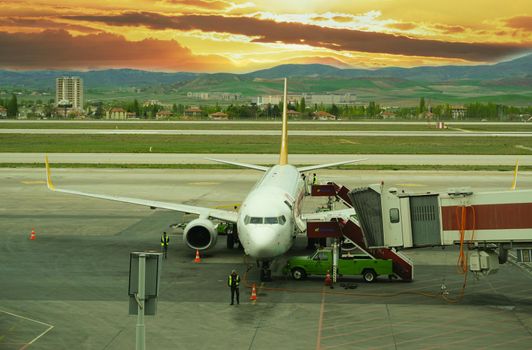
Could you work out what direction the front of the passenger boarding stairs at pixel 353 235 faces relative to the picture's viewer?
facing to the left of the viewer

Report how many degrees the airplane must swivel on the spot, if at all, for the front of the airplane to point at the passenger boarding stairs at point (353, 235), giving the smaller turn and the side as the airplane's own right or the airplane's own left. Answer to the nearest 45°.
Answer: approximately 90° to the airplane's own left

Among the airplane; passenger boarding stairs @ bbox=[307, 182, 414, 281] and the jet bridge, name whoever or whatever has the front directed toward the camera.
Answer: the airplane

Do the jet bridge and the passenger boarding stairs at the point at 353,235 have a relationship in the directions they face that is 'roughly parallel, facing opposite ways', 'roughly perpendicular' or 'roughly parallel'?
roughly parallel

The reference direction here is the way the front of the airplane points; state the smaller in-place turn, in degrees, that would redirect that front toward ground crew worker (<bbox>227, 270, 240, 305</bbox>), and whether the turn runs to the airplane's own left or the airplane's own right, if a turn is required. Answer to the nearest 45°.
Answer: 0° — it already faces them

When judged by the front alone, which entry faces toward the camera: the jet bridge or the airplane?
the airplane

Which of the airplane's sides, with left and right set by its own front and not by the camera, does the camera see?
front

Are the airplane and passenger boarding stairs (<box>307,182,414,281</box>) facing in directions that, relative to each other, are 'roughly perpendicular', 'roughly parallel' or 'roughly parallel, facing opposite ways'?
roughly perpendicular

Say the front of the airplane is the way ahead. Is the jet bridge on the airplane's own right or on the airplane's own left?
on the airplane's own left

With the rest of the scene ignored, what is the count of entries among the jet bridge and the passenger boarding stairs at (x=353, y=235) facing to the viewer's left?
2

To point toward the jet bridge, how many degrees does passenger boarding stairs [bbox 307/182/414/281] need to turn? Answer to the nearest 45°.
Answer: approximately 135° to its left

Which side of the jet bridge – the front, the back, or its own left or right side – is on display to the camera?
left
